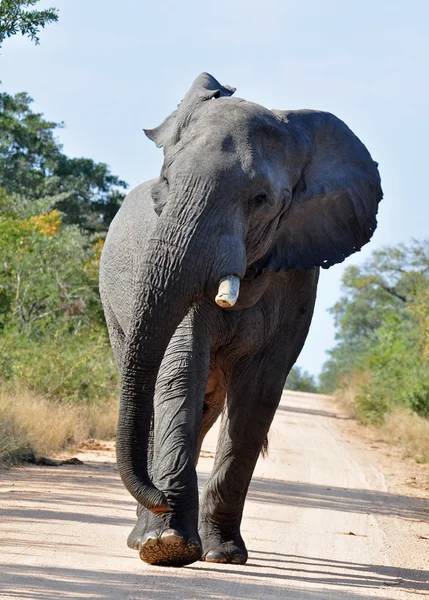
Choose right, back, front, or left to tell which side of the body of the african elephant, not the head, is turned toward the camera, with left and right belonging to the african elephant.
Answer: front
